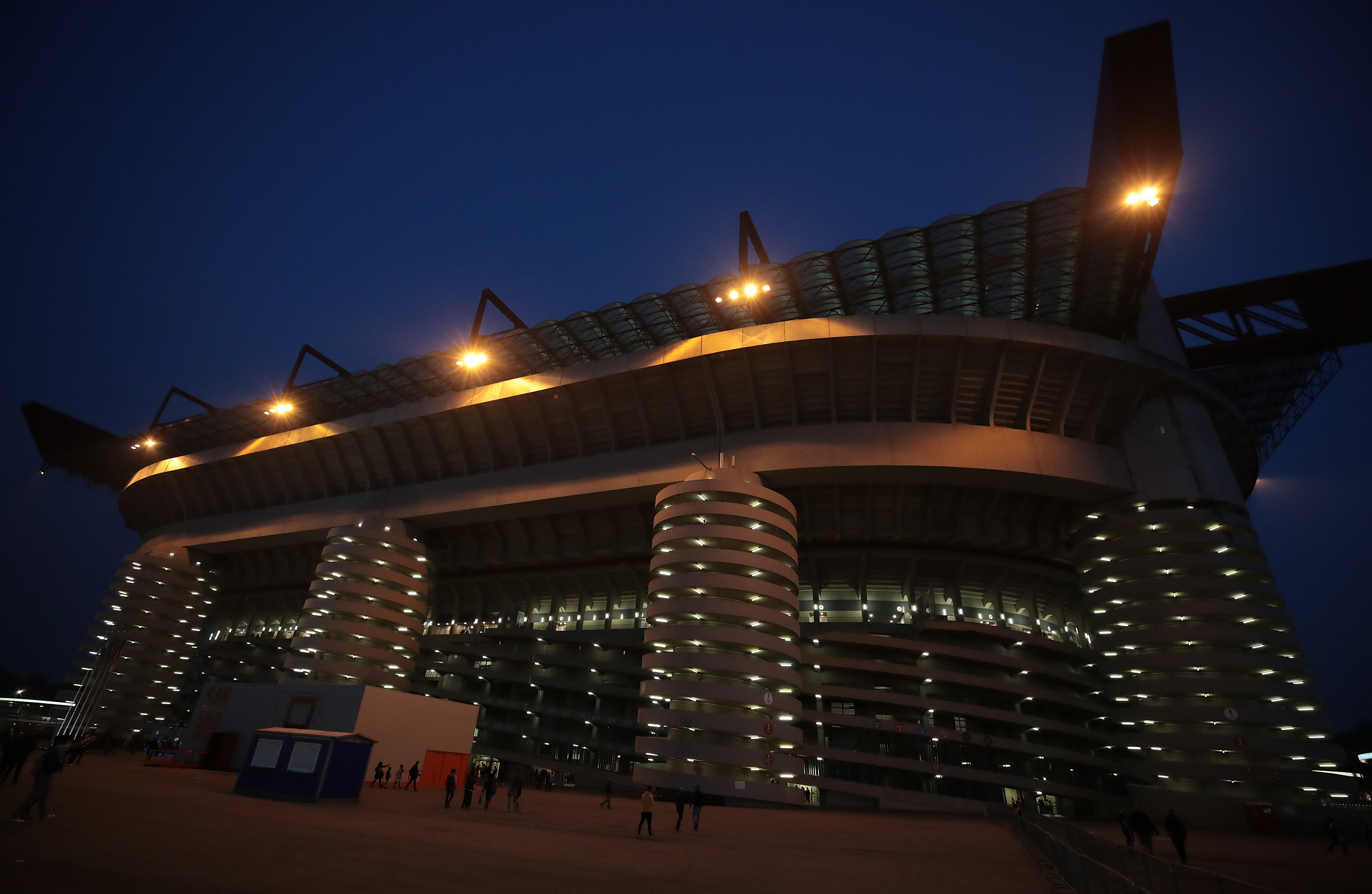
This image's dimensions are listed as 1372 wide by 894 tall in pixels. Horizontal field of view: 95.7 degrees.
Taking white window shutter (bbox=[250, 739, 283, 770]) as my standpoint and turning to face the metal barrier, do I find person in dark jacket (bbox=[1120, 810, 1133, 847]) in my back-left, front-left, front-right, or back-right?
front-left

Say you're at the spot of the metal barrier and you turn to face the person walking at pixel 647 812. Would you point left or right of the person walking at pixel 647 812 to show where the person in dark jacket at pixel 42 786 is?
left

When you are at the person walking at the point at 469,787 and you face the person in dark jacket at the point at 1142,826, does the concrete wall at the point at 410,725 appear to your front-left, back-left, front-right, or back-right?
back-left

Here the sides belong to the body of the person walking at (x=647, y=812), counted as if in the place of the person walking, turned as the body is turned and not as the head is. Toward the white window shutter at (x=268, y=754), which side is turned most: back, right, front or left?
left

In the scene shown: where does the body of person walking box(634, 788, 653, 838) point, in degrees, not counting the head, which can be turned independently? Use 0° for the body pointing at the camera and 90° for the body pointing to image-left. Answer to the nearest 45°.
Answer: approximately 180°

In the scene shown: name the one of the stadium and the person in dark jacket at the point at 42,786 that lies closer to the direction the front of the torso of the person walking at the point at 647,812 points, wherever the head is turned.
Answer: the stadium

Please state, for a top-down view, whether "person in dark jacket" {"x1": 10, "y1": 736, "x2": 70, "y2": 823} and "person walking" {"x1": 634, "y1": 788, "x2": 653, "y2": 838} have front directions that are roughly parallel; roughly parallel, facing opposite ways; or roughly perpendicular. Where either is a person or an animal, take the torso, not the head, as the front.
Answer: roughly perpendicular

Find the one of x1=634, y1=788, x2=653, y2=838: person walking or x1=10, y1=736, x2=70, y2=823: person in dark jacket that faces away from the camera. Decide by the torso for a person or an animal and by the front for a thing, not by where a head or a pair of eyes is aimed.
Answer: the person walking

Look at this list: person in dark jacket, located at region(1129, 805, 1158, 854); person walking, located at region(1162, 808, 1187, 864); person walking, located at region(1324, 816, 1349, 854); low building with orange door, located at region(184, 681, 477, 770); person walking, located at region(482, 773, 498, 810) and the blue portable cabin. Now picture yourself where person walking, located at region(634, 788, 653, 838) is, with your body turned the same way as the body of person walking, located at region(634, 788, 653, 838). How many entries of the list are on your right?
3
